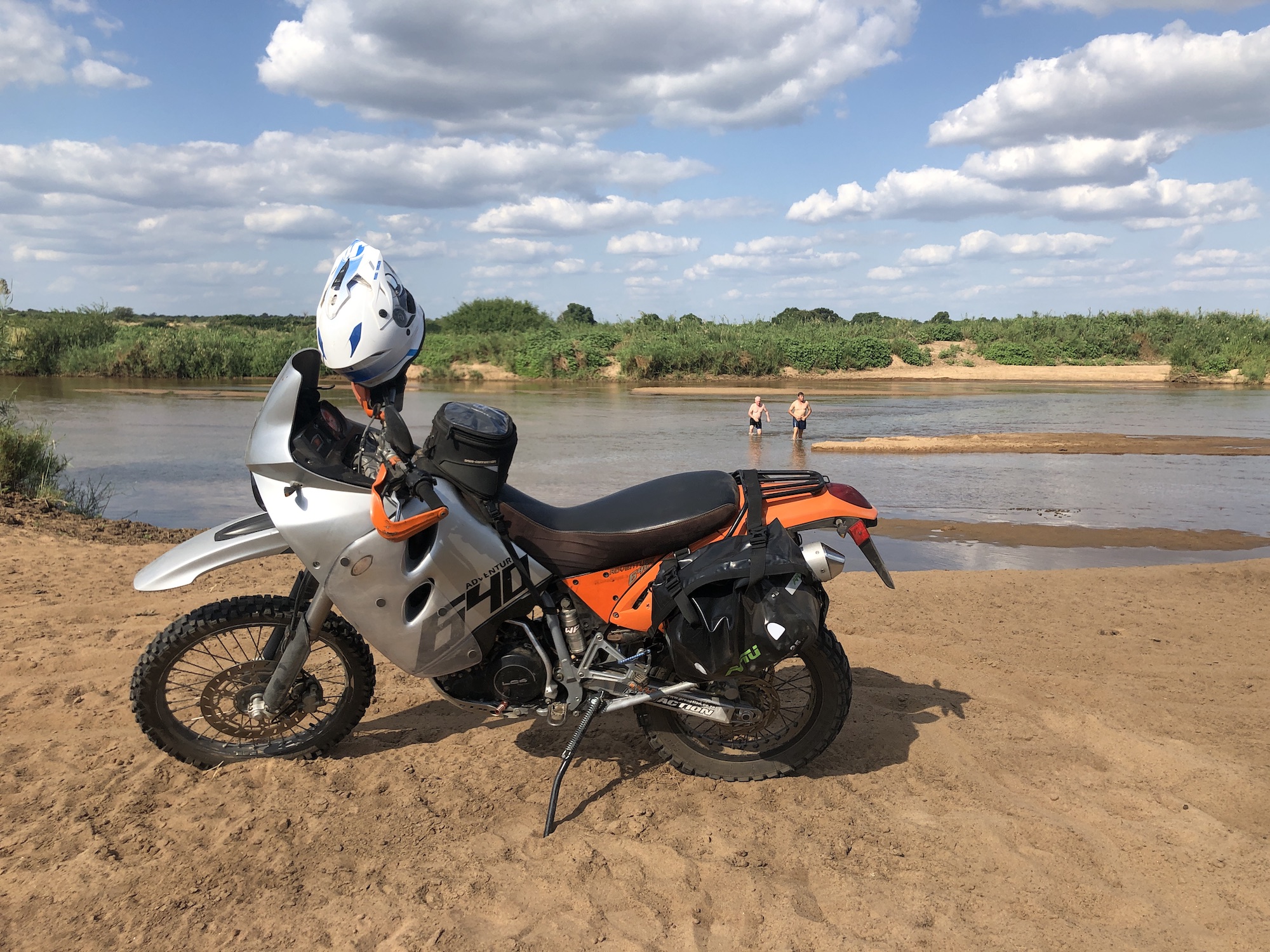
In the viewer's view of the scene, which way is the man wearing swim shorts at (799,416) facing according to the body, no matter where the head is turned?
toward the camera

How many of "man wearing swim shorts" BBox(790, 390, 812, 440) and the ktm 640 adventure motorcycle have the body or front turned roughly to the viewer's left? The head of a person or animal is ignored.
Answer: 1

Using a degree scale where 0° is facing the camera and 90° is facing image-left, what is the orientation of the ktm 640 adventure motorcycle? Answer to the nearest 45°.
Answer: approximately 90°

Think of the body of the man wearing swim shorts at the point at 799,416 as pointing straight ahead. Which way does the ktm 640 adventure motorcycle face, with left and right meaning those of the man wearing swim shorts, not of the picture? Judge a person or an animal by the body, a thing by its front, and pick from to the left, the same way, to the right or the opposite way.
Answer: to the right

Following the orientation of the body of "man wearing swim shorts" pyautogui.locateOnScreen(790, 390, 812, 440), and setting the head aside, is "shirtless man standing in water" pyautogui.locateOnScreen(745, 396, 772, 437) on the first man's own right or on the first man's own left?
on the first man's own right

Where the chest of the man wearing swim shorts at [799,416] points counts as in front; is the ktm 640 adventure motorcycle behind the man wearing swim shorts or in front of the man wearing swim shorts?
in front

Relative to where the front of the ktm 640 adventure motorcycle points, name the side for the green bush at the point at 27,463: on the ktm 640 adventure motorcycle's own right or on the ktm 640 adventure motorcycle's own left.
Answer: on the ktm 640 adventure motorcycle's own right

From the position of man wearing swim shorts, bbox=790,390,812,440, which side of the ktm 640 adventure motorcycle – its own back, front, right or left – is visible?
right

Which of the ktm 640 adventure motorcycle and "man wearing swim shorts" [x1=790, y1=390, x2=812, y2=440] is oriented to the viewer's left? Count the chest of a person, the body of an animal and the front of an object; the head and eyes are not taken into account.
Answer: the ktm 640 adventure motorcycle

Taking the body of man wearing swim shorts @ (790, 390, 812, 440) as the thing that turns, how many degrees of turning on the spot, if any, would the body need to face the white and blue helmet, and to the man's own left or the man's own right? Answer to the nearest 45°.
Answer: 0° — they already face it

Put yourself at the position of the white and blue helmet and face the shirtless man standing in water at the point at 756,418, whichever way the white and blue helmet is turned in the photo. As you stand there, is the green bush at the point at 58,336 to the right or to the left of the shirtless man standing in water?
left

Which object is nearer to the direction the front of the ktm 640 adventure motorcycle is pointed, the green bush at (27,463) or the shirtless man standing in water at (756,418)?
the green bush
